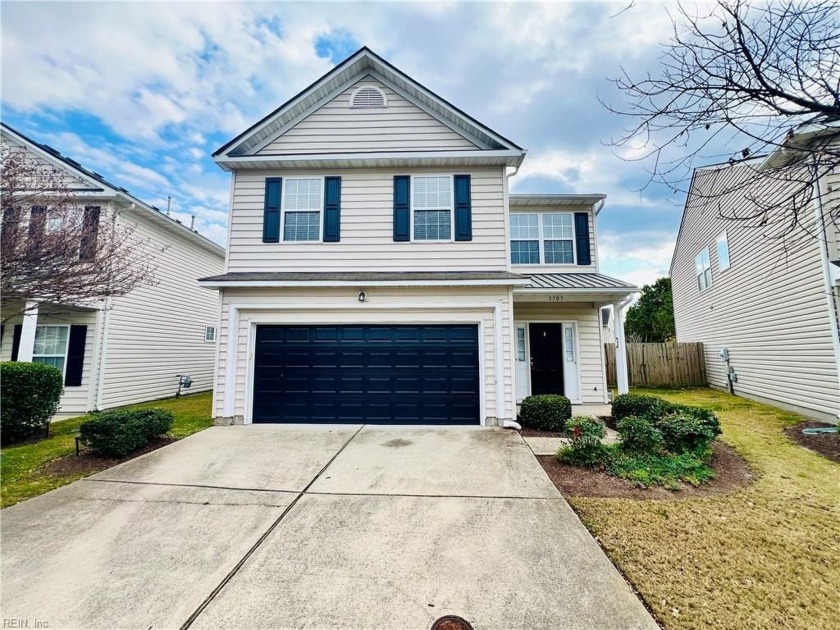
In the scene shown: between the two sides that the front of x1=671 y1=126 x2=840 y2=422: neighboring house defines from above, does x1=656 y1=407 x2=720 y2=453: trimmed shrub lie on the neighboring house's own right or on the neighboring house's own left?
on the neighboring house's own right

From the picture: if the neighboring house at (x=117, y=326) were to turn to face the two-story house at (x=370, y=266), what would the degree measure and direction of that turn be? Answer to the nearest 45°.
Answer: approximately 90° to its left

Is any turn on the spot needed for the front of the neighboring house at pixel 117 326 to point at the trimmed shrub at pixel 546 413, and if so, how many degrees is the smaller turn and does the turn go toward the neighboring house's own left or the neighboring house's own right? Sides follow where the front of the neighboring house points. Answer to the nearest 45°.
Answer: approximately 90° to the neighboring house's own left

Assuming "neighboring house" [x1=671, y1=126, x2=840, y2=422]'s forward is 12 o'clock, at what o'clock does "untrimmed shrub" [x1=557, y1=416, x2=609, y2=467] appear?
The untrimmed shrub is roughly at 2 o'clock from the neighboring house.

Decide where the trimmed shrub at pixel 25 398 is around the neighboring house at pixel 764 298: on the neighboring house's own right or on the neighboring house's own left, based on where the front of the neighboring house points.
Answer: on the neighboring house's own right

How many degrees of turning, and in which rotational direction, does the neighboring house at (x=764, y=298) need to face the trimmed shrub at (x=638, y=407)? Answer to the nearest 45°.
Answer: approximately 45° to its right

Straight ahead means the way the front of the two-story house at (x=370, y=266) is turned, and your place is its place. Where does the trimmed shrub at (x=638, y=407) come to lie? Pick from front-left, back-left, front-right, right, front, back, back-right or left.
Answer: left

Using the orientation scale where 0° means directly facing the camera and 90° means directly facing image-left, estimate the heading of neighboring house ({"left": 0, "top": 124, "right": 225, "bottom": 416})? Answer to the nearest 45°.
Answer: approximately 45°
